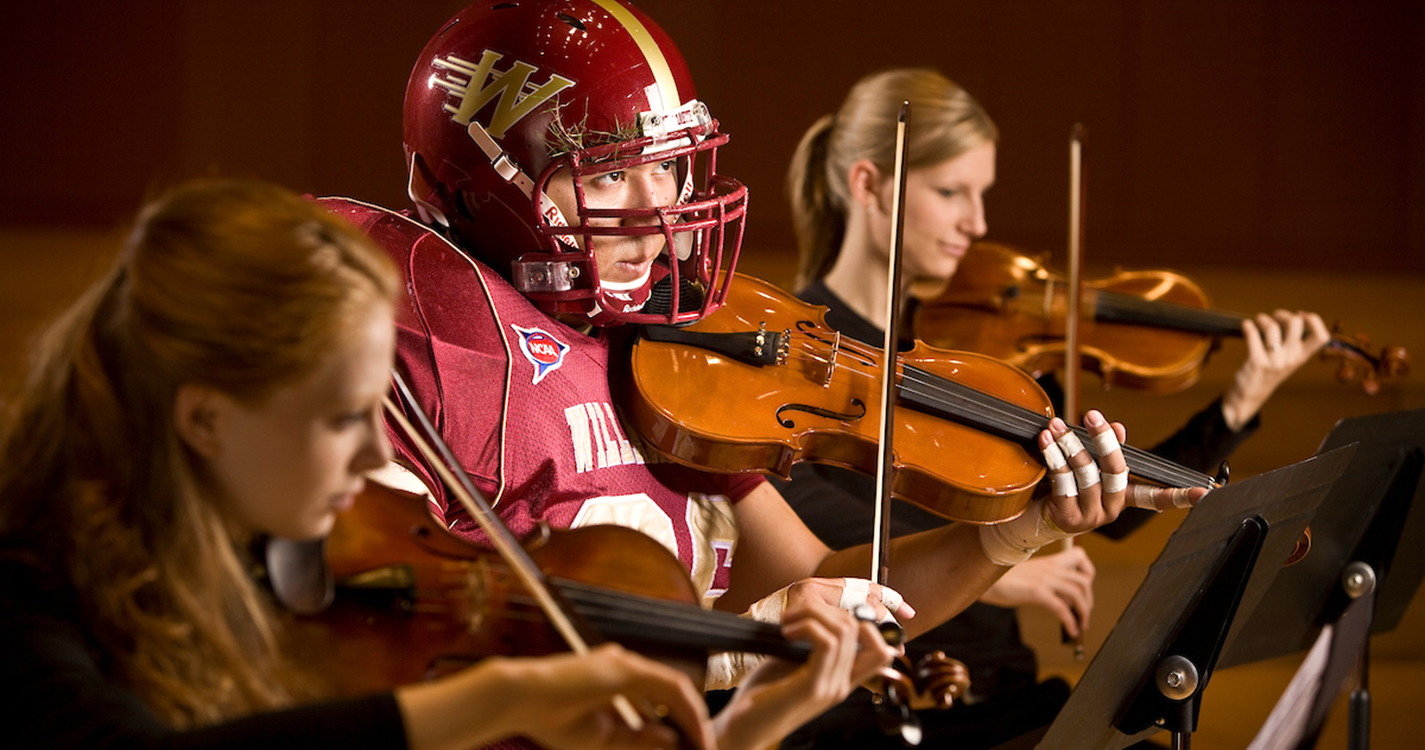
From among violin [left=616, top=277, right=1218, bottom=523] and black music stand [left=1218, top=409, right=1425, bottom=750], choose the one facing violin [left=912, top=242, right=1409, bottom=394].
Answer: the black music stand

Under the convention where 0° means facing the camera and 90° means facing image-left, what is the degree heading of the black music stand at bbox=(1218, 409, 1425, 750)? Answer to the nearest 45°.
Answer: approximately 135°
